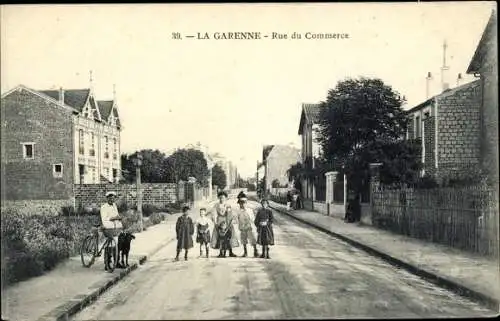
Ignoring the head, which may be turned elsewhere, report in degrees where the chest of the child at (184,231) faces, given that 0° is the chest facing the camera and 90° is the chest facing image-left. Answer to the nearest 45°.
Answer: approximately 0°

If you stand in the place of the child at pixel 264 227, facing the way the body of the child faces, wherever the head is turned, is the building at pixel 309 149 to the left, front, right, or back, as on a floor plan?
back

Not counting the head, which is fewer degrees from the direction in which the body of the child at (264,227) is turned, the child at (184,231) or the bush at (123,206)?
the child

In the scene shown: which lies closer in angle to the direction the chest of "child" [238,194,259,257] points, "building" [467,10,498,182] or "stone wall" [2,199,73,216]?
the building

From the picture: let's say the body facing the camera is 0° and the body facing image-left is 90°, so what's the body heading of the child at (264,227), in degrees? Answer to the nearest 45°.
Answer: approximately 0°

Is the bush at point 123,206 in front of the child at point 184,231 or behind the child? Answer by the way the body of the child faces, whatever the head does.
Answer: behind

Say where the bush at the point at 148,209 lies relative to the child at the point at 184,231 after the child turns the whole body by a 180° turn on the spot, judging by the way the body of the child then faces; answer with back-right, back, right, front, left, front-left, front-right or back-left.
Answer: front

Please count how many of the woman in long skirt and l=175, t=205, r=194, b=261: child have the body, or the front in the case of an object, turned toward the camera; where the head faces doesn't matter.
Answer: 2
